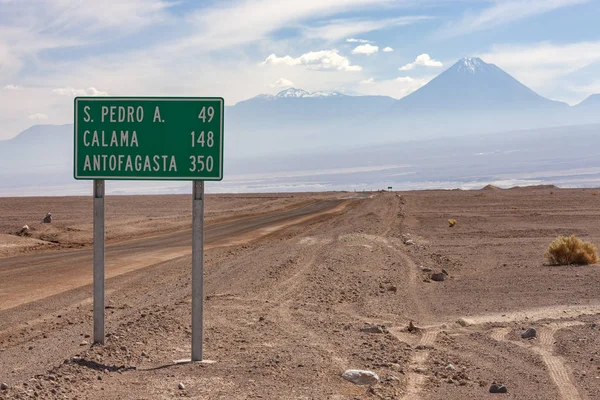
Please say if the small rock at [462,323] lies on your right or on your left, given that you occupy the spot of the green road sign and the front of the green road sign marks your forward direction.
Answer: on your left

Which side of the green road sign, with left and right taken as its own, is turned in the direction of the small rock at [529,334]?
left

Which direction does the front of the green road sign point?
toward the camera

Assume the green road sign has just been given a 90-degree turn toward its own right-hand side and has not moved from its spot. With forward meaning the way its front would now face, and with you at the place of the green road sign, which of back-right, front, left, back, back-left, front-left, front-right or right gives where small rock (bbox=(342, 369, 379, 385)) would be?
back-left

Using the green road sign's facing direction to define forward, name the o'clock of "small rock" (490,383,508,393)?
The small rock is roughly at 10 o'clock from the green road sign.

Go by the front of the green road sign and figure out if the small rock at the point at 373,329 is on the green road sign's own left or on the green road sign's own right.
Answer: on the green road sign's own left

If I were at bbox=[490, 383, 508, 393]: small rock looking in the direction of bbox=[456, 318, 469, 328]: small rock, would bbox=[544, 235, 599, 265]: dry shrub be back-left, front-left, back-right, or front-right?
front-right

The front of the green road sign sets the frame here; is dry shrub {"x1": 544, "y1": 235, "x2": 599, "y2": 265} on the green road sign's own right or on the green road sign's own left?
on the green road sign's own left

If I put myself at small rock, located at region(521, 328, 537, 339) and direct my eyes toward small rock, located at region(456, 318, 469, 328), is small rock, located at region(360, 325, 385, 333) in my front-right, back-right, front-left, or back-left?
front-left
